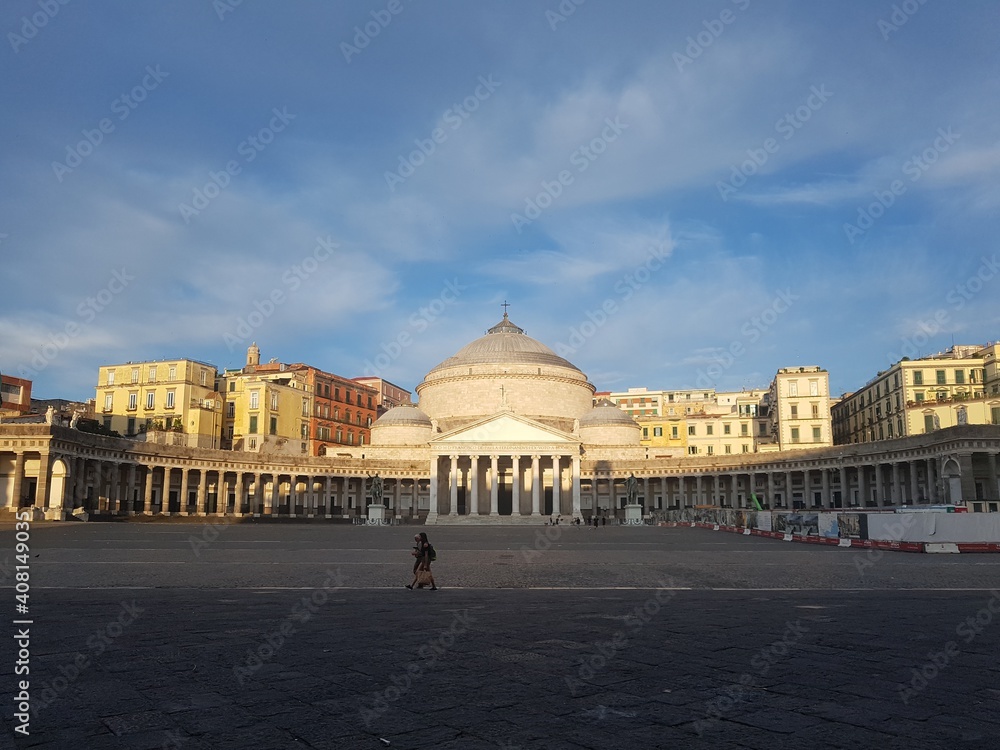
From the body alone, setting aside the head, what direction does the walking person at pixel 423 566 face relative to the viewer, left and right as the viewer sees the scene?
facing to the left of the viewer
